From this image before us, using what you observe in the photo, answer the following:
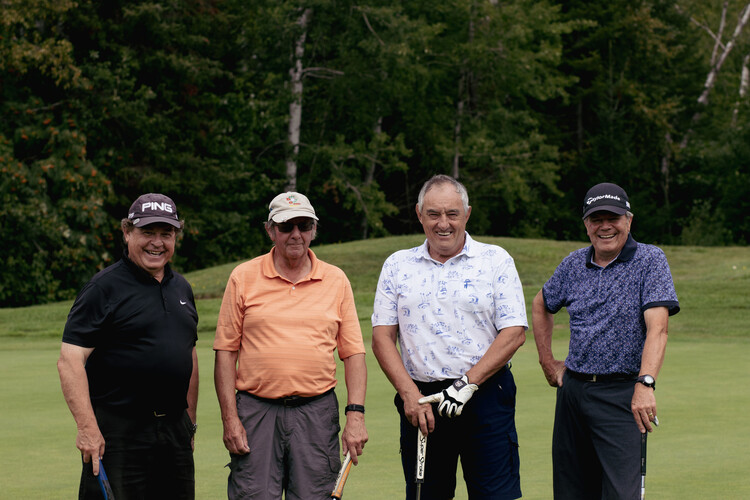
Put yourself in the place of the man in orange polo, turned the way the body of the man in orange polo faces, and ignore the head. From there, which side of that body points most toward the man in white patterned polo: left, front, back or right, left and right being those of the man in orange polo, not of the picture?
left

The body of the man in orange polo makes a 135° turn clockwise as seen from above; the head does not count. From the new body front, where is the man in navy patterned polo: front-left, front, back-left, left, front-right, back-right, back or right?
back-right

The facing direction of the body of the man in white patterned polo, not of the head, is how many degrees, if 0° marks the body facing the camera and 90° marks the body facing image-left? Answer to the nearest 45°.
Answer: approximately 0°

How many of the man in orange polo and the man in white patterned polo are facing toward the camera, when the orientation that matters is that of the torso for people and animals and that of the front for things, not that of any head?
2

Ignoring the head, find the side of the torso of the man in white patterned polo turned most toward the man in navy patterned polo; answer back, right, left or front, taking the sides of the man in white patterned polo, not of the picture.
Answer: left

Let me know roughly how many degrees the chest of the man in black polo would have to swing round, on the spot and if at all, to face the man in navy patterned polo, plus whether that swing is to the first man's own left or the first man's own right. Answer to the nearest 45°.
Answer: approximately 45° to the first man's own left

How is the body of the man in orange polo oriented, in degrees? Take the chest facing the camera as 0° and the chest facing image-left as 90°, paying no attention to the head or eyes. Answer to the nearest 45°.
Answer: approximately 0°
